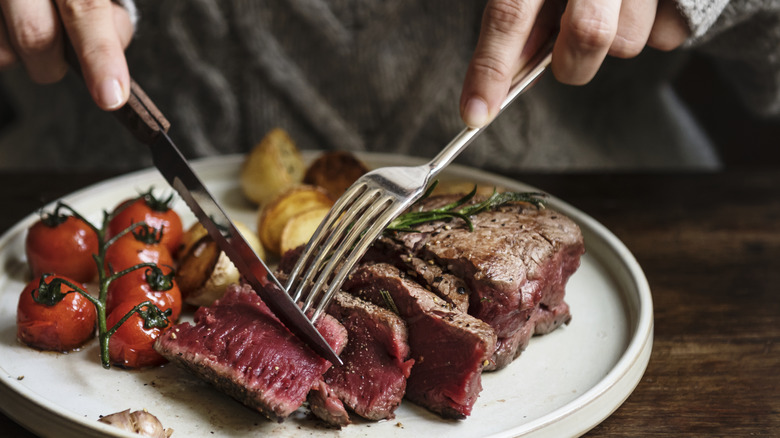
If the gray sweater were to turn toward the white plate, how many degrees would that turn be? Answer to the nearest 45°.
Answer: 0° — it already faces it

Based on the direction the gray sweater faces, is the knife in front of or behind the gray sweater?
in front

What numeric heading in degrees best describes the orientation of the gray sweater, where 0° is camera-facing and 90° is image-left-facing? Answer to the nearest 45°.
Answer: approximately 0°

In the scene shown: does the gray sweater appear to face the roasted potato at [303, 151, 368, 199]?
yes

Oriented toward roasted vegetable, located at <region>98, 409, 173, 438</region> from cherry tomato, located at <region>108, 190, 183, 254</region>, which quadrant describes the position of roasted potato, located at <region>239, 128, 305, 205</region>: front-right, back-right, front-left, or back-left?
back-left

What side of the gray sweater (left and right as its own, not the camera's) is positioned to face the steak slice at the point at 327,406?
front

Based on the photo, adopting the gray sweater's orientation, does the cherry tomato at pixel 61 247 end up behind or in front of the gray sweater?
in front

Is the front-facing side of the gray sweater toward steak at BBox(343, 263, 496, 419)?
yes

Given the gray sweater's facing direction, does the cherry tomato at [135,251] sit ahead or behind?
ahead

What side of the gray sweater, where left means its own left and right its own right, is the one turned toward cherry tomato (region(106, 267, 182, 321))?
front
